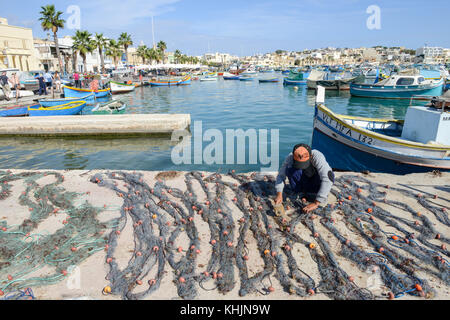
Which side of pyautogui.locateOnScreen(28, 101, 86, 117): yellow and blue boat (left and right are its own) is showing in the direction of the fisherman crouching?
right

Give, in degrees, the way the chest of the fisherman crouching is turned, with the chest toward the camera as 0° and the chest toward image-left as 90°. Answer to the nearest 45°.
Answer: approximately 0°

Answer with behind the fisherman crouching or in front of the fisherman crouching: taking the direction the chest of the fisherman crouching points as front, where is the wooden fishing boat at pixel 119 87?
behind

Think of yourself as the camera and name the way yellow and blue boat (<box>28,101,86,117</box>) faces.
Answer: facing to the right of the viewer

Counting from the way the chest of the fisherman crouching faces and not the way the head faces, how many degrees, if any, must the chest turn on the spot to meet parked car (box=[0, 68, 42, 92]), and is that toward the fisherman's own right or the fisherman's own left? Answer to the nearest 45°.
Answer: approximately 135° to the fisherman's own right

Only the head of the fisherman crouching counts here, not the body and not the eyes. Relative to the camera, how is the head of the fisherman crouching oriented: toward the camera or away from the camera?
toward the camera

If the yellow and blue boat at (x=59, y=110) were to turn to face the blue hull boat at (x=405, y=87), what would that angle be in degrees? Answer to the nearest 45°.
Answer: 0° — it already faces it

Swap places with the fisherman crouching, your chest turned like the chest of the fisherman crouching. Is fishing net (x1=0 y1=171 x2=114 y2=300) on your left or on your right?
on your right

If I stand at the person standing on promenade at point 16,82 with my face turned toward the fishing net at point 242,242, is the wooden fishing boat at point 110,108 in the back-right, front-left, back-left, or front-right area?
front-left
